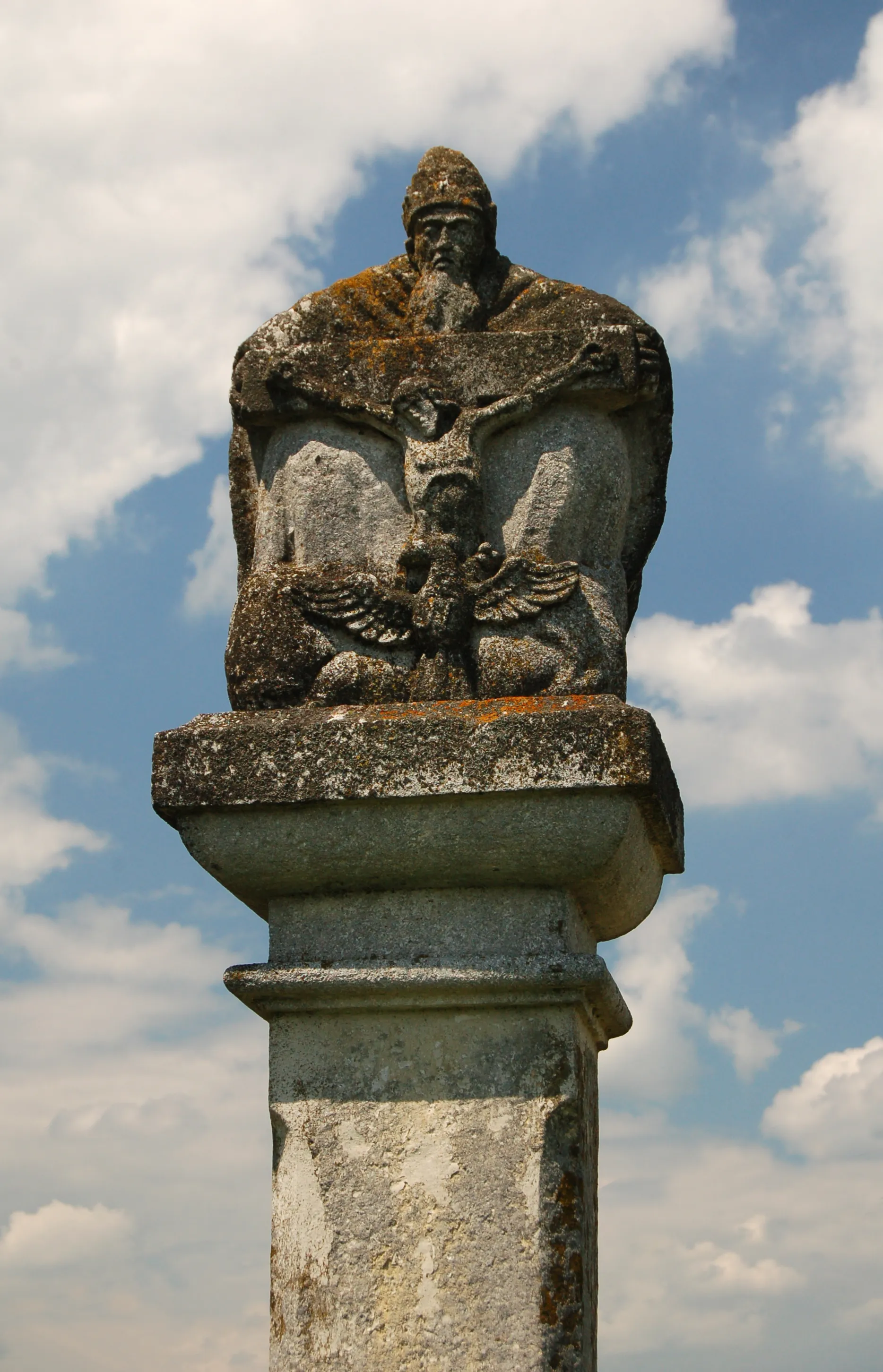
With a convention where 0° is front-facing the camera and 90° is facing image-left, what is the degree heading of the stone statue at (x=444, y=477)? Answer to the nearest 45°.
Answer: approximately 0°
